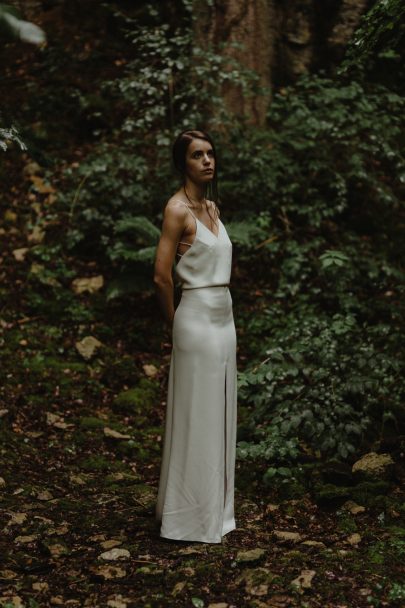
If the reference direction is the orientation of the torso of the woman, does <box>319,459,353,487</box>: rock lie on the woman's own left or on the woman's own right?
on the woman's own left

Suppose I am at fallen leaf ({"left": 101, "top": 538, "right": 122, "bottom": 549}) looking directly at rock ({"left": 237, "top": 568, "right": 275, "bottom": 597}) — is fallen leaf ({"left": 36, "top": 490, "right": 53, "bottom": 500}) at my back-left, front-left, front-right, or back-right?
back-left

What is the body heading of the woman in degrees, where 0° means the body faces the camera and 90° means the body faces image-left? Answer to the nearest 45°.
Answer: approximately 315°

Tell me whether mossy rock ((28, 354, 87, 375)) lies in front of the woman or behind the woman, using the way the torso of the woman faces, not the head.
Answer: behind
